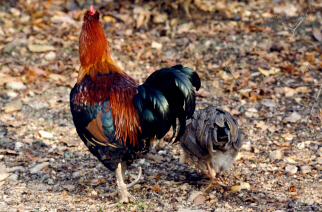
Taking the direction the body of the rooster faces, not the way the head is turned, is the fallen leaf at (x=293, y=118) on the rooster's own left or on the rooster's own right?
on the rooster's own right

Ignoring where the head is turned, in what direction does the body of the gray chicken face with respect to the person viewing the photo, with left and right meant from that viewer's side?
facing away from the viewer and to the left of the viewer

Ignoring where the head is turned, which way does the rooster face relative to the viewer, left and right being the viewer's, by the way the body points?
facing away from the viewer and to the left of the viewer

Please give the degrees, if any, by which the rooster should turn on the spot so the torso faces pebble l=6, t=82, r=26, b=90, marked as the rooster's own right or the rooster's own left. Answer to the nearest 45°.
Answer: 0° — it already faces it

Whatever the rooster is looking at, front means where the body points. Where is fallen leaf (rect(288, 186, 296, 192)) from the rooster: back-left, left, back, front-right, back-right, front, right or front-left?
back-right

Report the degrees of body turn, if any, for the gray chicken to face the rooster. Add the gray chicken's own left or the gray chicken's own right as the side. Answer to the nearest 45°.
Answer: approximately 45° to the gray chicken's own left
